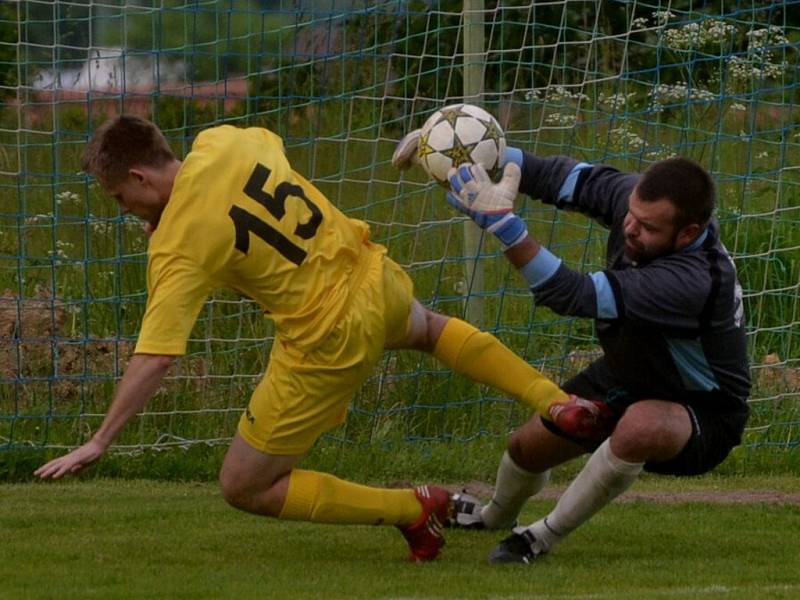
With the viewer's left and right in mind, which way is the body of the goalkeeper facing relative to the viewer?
facing to the left of the viewer

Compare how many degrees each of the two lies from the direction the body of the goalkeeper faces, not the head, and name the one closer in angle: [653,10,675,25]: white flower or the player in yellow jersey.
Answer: the player in yellow jersey

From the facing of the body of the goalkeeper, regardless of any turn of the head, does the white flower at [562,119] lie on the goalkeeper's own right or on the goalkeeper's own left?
on the goalkeeper's own right

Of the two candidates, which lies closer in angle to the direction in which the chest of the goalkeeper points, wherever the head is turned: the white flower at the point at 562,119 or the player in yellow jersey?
the player in yellow jersey

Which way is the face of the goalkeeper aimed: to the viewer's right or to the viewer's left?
to the viewer's left

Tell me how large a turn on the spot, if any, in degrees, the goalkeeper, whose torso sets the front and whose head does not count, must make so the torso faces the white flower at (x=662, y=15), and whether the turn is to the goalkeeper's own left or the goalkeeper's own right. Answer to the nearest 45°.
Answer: approximately 90° to the goalkeeper's own right
